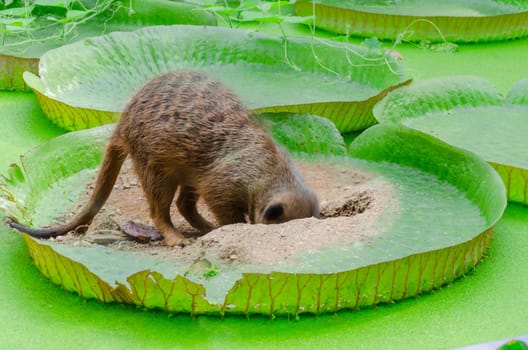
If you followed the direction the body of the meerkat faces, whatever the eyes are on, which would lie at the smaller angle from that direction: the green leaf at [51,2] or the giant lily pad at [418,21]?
the giant lily pad

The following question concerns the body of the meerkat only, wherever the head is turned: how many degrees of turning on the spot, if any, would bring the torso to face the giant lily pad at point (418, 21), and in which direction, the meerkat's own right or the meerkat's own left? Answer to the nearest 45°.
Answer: approximately 45° to the meerkat's own left

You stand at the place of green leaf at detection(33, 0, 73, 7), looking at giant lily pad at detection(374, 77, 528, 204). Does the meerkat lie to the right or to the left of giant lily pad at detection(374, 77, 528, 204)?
right

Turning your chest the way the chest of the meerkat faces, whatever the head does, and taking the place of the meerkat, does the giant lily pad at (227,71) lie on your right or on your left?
on your left

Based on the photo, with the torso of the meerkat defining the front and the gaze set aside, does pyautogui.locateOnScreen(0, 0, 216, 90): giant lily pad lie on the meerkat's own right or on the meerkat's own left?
on the meerkat's own left

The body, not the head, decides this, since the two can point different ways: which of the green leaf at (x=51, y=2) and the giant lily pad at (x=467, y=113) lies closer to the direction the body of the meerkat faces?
the giant lily pad

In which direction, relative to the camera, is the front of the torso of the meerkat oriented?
to the viewer's right
